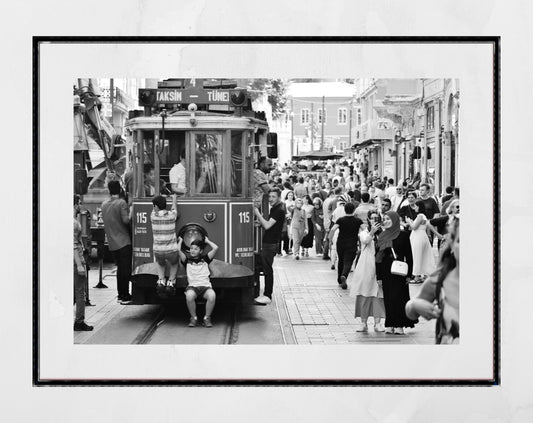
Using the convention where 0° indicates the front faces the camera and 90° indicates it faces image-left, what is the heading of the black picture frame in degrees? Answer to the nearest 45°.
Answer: approximately 0°
